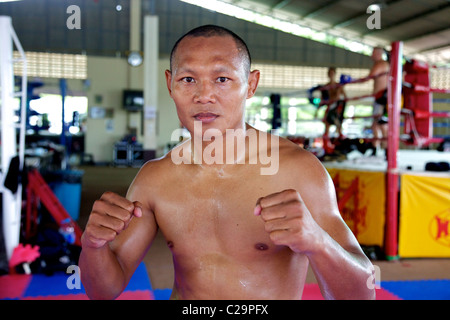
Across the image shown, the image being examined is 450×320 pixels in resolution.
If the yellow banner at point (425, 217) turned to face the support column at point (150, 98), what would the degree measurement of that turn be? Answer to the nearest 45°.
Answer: approximately 135° to its right

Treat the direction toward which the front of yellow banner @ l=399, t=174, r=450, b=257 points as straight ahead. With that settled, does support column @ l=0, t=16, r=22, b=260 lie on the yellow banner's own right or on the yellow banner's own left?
on the yellow banner's own right

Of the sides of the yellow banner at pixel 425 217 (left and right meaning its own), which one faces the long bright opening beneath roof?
back

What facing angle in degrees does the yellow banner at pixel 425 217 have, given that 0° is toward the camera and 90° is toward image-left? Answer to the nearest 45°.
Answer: approximately 0°

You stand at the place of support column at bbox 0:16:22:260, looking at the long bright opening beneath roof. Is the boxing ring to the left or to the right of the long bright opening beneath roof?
right
